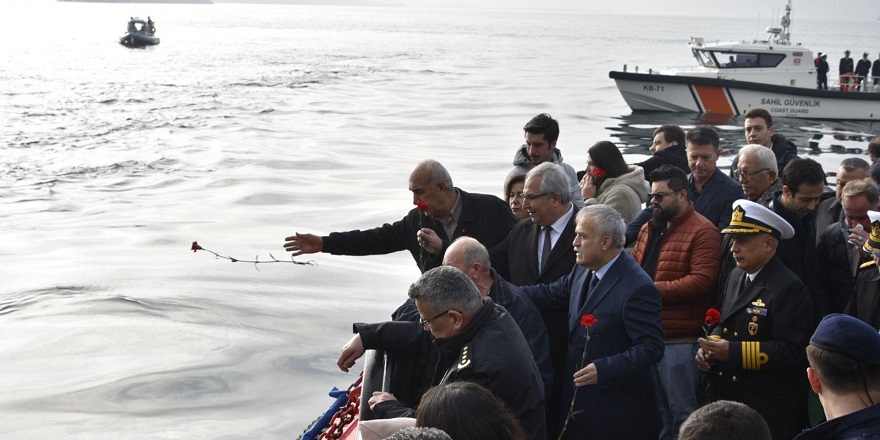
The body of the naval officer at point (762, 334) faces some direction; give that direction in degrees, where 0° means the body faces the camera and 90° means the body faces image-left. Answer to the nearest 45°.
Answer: approximately 45°

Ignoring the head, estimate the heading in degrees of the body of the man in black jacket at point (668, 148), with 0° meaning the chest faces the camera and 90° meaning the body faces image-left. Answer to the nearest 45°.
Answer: approximately 90°

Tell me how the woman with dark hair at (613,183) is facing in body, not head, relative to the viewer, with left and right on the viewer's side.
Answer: facing to the left of the viewer

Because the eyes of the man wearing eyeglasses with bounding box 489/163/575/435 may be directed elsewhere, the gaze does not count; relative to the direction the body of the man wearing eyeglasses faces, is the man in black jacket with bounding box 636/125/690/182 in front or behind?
behind

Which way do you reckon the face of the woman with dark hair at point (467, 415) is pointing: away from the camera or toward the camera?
away from the camera

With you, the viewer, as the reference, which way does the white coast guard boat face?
facing to the left of the viewer

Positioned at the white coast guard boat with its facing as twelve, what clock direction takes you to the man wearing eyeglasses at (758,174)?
The man wearing eyeglasses is roughly at 9 o'clock from the white coast guard boat.
